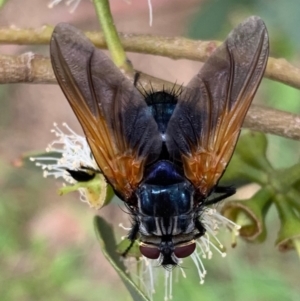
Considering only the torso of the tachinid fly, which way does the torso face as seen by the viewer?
toward the camera
